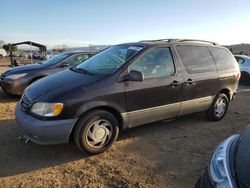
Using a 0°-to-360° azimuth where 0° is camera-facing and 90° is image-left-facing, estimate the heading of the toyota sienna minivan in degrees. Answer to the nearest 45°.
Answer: approximately 45°

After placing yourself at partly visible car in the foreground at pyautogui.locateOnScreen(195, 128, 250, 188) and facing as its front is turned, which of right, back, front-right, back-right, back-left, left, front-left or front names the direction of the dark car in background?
right

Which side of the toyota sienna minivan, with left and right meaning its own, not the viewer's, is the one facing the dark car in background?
right

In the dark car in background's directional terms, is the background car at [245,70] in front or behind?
behind

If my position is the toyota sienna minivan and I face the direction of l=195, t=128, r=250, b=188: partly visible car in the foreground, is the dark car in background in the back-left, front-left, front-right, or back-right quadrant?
back-right

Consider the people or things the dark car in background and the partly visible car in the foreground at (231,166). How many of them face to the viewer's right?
0

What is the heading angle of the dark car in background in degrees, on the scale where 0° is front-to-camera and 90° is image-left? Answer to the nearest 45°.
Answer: approximately 45°

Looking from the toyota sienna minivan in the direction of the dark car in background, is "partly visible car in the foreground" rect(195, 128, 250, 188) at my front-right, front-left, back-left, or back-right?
back-left

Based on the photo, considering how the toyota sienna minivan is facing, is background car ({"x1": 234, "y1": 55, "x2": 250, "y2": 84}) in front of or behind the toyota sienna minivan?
behind
